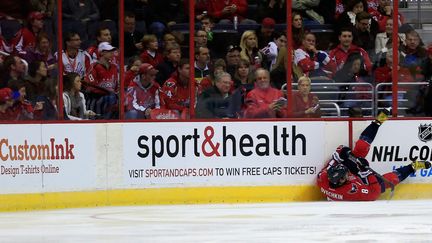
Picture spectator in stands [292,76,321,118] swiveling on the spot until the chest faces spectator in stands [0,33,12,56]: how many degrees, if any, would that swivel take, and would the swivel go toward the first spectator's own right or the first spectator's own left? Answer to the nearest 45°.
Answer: approximately 90° to the first spectator's own right

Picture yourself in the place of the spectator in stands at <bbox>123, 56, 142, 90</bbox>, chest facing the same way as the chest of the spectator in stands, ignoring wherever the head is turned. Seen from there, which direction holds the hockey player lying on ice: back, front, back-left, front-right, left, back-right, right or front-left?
front-left

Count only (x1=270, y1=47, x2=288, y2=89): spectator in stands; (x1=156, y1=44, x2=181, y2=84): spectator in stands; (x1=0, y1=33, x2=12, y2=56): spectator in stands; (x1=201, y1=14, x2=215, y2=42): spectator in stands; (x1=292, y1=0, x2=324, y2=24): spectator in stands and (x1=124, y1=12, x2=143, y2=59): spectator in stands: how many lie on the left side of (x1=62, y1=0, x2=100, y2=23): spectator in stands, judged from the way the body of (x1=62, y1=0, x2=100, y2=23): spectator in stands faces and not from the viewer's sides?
5

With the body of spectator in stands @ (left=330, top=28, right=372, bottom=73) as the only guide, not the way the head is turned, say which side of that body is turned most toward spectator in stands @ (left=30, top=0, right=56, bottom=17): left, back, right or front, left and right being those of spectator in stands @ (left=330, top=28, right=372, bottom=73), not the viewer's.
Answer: right

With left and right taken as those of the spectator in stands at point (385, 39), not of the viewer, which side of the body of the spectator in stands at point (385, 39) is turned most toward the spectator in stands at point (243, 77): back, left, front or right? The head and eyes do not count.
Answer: right

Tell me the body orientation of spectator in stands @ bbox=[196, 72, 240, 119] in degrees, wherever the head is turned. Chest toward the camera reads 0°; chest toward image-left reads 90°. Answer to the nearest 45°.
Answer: approximately 315°

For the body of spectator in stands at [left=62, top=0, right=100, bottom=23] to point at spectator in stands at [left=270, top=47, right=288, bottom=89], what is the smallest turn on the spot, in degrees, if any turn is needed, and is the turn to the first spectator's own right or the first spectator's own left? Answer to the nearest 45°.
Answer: approximately 90° to the first spectator's own left

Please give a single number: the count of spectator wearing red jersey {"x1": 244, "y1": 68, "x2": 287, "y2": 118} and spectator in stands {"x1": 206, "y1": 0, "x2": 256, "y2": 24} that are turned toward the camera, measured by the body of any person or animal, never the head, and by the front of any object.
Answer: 2

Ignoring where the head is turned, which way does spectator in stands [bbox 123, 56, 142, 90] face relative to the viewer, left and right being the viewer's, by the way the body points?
facing the viewer and to the right of the viewer

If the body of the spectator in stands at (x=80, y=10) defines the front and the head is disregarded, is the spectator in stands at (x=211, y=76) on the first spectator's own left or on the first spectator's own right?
on the first spectator's own left
